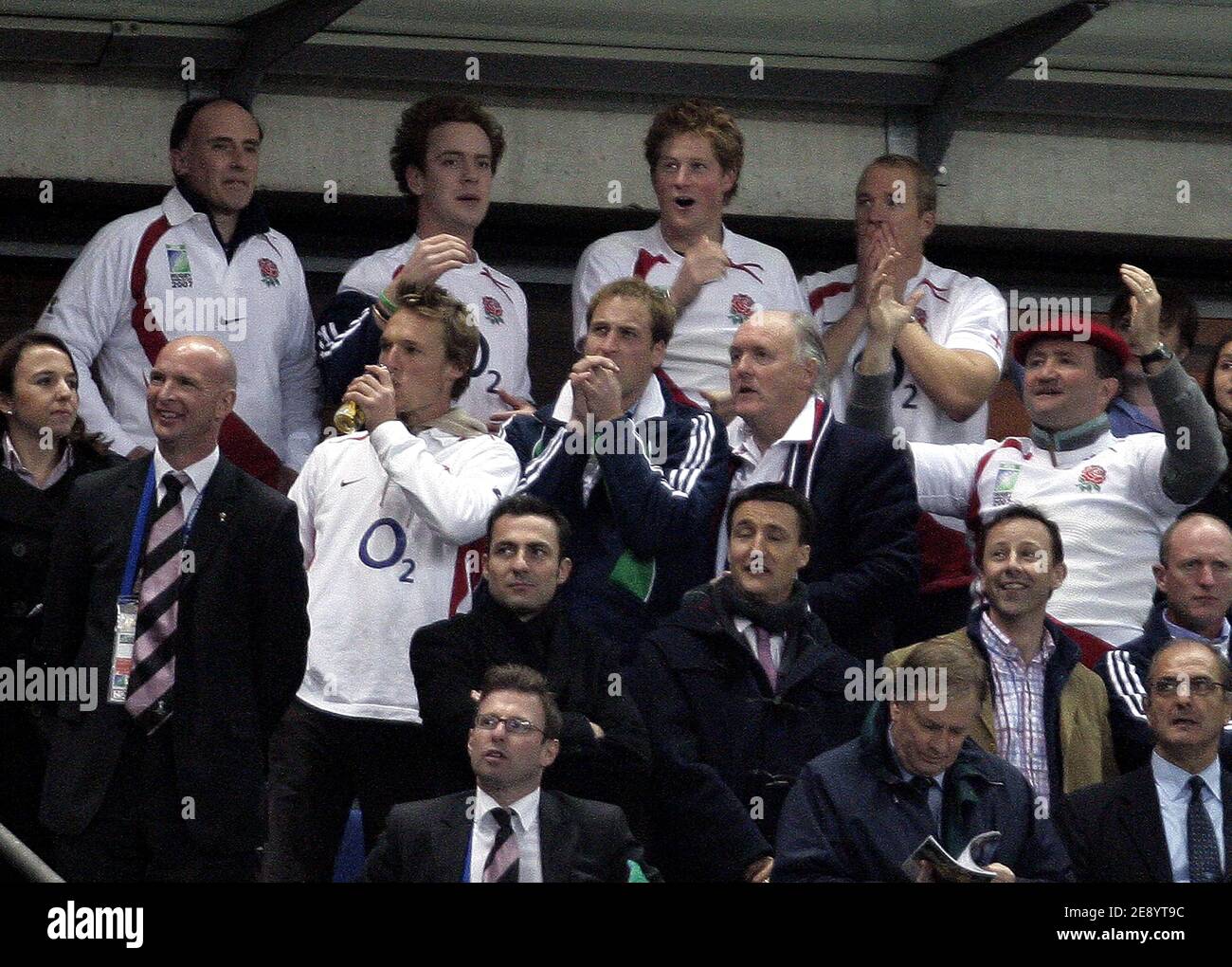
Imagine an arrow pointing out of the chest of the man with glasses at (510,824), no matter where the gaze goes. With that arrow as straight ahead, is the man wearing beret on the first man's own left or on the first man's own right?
on the first man's own left

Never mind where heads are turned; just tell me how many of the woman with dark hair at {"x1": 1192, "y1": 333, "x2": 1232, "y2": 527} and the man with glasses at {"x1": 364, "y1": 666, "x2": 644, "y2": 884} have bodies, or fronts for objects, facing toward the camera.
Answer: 2

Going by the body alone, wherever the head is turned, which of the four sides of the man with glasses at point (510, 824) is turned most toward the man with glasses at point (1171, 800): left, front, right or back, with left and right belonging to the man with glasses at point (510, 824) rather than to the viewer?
left

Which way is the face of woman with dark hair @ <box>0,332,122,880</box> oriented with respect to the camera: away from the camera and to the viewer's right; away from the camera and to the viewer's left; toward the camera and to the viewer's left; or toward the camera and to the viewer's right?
toward the camera and to the viewer's right

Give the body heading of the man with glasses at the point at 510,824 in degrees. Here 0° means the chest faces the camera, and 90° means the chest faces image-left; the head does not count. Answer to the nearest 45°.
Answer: approximately 0°
